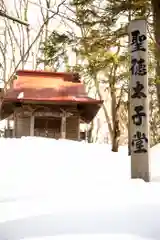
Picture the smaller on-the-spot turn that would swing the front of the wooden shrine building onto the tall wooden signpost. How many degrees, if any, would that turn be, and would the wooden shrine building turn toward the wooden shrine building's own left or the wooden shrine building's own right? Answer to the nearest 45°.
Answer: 0° — it already faces it

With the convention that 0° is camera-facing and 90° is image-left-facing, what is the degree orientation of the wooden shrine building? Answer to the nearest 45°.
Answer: approximately 0°
